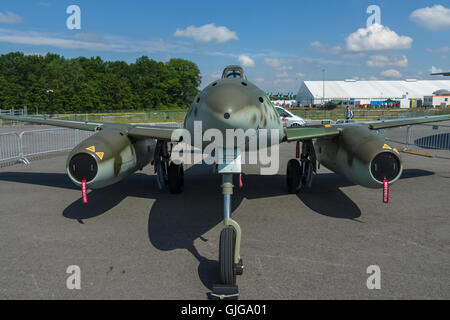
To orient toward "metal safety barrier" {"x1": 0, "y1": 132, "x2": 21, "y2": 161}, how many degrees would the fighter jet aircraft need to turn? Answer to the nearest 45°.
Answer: approximately 135° to its right

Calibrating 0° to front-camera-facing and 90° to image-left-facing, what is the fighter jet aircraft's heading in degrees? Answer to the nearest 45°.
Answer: approximately 0°
